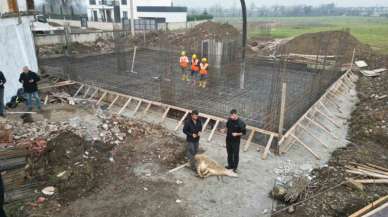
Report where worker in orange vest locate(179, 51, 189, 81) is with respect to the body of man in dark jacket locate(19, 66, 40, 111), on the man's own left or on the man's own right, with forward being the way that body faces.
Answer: on the man's own left

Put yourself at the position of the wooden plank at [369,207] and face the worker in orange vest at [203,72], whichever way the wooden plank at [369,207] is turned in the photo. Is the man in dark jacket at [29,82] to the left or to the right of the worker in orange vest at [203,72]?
left

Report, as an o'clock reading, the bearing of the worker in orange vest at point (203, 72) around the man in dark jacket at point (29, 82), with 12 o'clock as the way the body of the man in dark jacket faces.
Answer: The worker in orange vest is roughly at 9 o'clock from the man in dark jacket.

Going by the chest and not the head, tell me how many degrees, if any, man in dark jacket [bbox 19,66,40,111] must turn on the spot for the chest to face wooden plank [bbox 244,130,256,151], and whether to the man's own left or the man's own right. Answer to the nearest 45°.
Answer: approximately 45° to the man's own left

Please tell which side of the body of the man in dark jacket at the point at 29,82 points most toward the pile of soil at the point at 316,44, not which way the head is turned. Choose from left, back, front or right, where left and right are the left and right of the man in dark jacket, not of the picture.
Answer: left

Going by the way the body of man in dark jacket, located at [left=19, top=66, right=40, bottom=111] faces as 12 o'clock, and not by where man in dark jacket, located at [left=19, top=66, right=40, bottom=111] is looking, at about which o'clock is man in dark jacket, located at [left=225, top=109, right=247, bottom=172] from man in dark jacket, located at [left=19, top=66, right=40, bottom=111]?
man in dark jacket, located at [left=225, top=109, right=247, bottom=172] is roughly at 11 o'clock from man in dark jacket, located at [left=19, top=66, right=40, bottom=111].

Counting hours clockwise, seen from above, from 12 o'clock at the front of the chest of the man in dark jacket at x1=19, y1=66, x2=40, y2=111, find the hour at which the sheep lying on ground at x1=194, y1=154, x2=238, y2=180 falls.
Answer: The sheep lying on ground is roughly at 11 o'clock from the man in dark jacket.

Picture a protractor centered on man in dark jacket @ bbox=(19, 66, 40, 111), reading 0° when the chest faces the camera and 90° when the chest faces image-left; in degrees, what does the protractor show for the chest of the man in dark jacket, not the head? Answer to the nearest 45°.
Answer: approximately 0°

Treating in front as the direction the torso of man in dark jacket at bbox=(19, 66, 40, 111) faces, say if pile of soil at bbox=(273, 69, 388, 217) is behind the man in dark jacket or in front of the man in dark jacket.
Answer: in front

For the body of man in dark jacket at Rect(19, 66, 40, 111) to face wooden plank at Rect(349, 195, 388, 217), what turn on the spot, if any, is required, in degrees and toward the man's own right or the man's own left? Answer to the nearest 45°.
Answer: approximately 45° to the man's own left

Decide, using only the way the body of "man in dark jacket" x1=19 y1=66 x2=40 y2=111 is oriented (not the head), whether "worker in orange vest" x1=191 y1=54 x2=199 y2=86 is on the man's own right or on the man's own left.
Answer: on the man's own left
